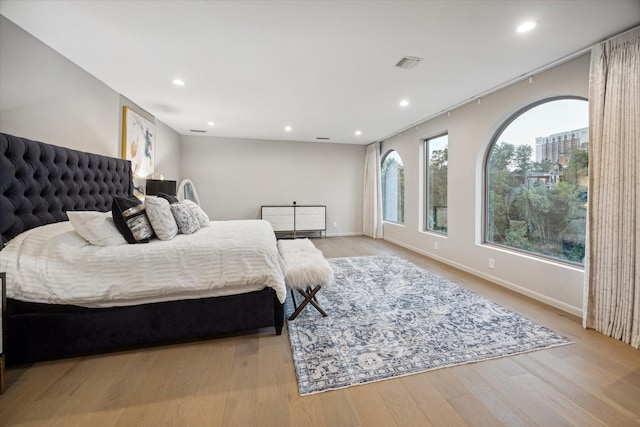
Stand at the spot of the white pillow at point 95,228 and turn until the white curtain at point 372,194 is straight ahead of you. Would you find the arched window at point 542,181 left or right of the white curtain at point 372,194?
right

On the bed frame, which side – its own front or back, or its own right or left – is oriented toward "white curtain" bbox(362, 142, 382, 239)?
left

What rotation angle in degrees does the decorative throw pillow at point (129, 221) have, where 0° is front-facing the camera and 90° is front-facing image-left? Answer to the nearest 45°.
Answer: approximately 315°

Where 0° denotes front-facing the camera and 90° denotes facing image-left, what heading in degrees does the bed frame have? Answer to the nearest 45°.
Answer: approximately 315°

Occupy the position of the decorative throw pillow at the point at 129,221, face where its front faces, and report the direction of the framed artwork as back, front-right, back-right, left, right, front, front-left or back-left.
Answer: back-left

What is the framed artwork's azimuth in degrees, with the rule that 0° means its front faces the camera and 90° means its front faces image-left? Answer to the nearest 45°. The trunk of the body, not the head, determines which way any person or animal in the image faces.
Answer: approximately 315°

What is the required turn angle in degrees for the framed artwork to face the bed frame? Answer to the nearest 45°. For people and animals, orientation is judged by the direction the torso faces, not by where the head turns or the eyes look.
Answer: approximately 45° to its right

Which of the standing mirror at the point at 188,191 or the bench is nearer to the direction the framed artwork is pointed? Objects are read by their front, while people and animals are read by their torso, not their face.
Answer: the bench

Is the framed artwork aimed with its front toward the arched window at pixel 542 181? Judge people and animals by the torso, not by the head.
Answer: yes
